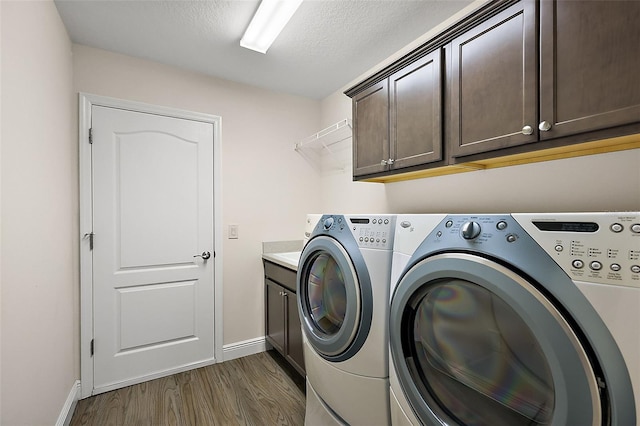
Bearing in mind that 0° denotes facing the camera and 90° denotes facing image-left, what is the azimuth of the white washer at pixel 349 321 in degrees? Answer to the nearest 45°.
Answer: approximately 45°

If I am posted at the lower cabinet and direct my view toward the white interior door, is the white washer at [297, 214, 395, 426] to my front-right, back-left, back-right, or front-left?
back-left

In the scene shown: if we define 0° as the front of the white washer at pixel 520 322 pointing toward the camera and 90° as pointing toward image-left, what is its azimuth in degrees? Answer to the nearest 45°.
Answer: approximately 45°

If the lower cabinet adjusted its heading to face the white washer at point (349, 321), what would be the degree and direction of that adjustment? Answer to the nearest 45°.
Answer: approximately 45° to its left

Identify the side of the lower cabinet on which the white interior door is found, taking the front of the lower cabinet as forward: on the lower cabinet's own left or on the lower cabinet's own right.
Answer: on the lower cabinet's own right
